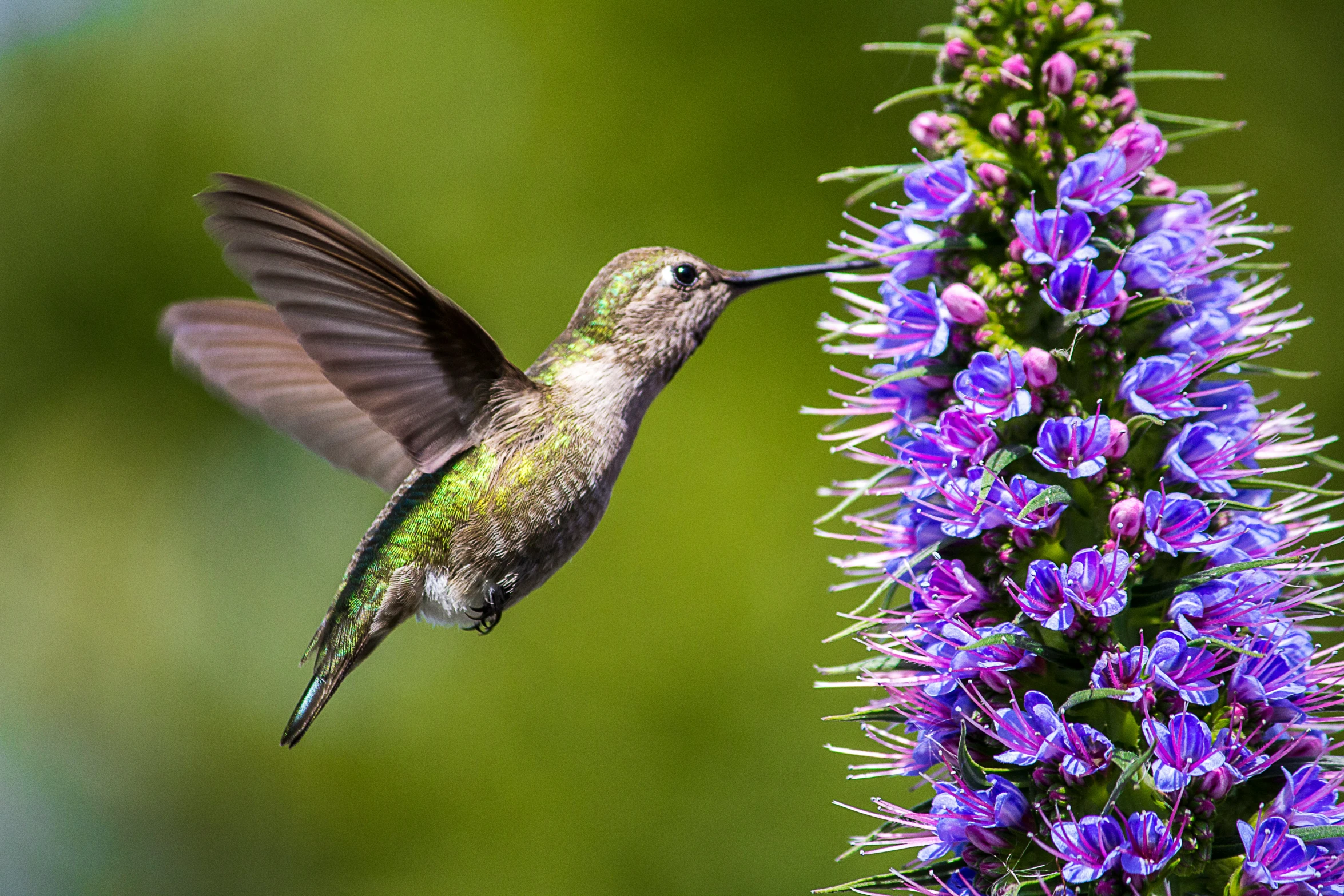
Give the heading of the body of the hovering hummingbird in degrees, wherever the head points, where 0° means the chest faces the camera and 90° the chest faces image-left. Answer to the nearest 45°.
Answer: approximately 270°
